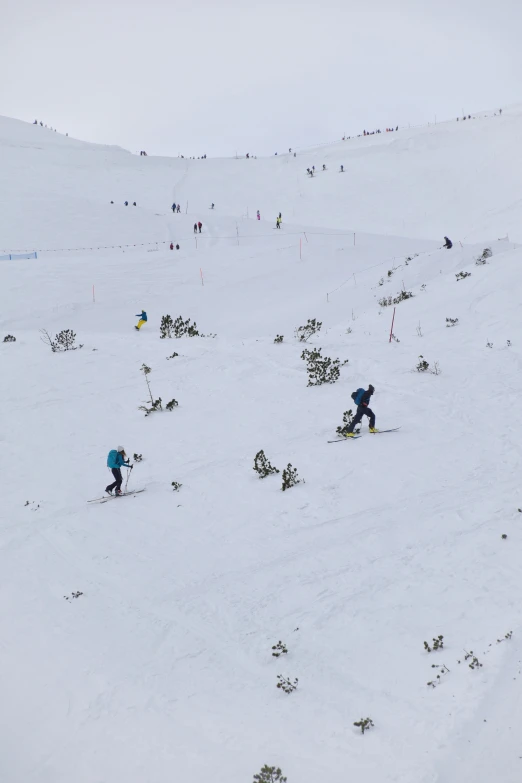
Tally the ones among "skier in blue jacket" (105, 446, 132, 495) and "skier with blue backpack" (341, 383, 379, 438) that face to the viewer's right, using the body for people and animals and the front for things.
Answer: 2

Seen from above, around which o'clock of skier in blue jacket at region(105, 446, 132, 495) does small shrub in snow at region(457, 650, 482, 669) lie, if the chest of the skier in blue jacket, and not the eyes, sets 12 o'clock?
The small shrub in snow is roughly at 2 o'clock from the skier in blue jacket.

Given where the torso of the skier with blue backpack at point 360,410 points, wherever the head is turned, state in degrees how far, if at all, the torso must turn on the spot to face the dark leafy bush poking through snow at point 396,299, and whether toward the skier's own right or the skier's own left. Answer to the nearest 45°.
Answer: approximately 90° to the skier's own left

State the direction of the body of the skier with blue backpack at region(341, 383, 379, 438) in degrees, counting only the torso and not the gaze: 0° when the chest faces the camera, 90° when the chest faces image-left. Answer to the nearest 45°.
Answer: approximately 270°

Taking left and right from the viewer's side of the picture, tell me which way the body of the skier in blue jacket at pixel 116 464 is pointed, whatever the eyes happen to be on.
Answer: facing to the right of the viewer

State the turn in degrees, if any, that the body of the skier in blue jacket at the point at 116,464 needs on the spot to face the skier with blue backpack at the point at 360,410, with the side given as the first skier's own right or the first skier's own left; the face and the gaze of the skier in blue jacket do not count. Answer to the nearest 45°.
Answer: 0° — they already face them

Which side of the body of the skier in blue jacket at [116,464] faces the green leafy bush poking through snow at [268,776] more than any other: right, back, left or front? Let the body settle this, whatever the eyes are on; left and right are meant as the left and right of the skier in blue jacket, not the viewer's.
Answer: right

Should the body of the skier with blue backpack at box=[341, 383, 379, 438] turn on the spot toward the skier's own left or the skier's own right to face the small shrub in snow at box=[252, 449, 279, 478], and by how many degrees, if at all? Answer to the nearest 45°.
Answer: approximately 135° to the skier's own right

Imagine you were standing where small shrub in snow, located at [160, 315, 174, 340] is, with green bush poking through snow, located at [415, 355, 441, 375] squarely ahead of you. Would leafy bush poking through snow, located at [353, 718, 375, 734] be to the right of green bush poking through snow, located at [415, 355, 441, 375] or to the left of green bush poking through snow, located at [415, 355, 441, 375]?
right
